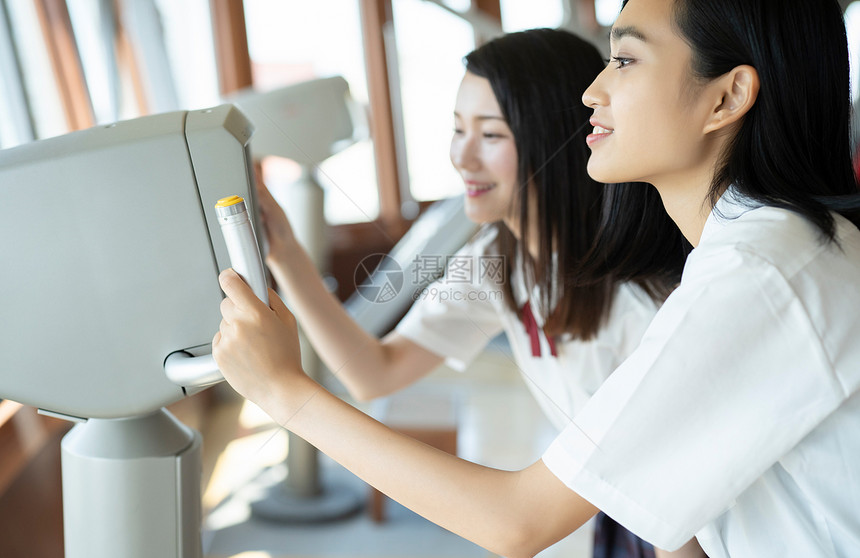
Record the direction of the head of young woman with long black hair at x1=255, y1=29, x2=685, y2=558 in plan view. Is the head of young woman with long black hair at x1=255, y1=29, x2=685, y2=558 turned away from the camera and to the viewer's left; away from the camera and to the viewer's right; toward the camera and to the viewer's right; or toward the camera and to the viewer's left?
toward the camera and to the viewer's left

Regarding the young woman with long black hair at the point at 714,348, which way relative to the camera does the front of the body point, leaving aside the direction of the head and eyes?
to the viewer's left

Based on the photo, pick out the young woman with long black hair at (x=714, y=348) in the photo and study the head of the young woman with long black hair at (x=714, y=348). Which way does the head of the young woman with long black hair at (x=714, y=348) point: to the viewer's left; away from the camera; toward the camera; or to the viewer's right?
to the viewer's left

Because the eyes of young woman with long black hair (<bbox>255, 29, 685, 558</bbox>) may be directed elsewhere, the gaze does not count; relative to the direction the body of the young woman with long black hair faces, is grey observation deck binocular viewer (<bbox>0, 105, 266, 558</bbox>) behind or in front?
in front
